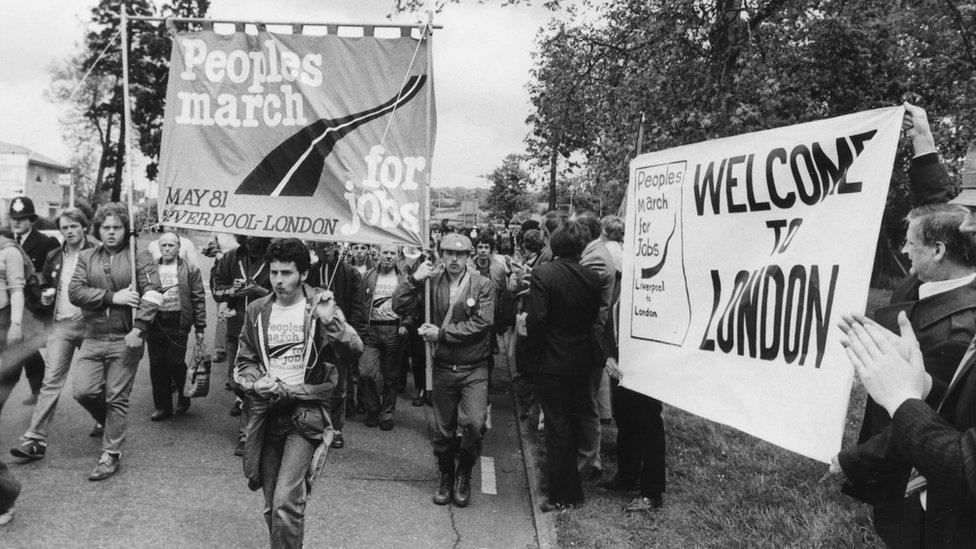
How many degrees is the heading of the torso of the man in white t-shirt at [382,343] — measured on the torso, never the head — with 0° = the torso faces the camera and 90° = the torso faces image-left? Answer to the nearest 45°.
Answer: approximately 0°

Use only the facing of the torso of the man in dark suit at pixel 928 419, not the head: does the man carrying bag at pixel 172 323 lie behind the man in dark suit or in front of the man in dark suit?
in front

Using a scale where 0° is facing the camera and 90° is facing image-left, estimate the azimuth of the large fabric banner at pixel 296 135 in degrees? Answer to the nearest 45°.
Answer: approximately 0°

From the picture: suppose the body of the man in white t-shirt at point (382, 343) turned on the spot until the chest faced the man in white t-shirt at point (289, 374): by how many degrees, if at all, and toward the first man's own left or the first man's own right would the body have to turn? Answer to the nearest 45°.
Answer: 0° — they already face them

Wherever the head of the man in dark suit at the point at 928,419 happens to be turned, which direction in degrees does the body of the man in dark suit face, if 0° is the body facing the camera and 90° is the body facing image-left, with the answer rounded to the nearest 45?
approximately 90°

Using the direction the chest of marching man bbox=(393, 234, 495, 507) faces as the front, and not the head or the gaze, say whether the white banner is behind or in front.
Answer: in front

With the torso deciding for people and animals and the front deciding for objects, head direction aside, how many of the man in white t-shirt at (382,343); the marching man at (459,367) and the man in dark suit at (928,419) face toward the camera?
2

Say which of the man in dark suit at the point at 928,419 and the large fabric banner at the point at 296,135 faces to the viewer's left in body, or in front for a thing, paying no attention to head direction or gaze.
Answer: the man in dark suit
